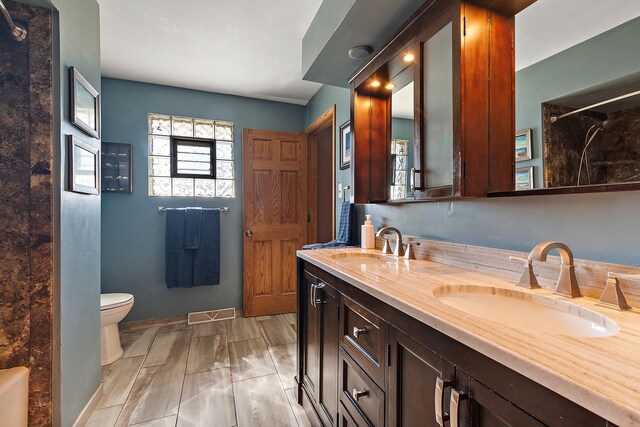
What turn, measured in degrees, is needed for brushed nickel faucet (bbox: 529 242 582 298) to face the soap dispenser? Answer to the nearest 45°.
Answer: approximately 90° to its right

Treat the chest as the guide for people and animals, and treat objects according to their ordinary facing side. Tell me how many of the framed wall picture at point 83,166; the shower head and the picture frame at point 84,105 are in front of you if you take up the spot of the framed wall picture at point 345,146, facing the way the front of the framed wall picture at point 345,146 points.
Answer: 3

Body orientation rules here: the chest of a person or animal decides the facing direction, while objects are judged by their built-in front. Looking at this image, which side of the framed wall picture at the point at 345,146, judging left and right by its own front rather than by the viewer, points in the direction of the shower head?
front

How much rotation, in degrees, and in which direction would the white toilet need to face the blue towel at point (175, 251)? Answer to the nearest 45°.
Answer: approximately 45° to its left

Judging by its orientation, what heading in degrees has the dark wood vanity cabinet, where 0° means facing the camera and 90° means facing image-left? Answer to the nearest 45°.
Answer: approximately 45°

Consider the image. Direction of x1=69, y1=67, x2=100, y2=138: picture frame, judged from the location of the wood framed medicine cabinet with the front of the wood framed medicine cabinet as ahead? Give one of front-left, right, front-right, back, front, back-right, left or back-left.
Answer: front-right

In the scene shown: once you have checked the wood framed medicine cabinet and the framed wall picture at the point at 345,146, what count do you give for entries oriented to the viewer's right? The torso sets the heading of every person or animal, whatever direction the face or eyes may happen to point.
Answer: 0

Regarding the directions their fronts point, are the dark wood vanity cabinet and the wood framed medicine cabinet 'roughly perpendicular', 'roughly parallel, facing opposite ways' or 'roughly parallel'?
roughly parallel

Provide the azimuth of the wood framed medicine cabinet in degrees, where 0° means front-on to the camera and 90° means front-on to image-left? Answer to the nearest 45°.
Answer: approximately 45°

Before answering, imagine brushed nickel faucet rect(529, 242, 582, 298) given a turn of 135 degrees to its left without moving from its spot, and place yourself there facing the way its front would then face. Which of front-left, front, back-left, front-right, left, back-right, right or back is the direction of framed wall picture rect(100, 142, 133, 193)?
back

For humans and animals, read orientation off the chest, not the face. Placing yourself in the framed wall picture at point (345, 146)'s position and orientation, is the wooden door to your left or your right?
on your right

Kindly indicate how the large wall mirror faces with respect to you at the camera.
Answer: facing the viewer and to the left of the viewer

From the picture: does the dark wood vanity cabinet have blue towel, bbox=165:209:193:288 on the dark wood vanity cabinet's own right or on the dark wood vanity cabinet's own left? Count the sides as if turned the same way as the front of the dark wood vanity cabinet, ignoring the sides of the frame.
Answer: on the dark wood vanity cabinet's own right

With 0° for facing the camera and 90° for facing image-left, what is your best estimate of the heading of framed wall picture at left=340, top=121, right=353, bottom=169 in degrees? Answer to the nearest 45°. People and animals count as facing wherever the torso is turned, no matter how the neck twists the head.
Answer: approximately 45°

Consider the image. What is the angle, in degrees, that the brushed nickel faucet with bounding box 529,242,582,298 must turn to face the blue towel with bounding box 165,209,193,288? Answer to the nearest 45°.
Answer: approximately 45° to its right

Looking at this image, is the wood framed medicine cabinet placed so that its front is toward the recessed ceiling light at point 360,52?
no

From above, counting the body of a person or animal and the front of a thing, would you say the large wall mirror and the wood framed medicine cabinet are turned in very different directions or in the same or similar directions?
same or similar directions
